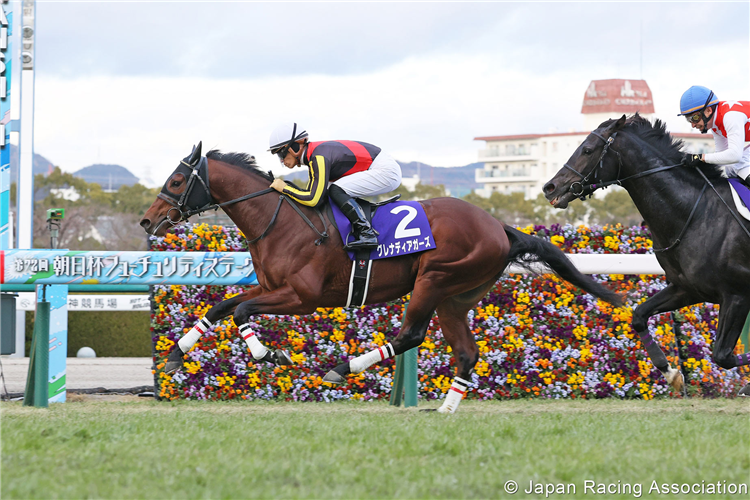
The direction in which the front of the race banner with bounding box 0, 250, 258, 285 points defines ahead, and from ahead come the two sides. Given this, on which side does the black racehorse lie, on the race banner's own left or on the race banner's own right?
on the race banner's own left

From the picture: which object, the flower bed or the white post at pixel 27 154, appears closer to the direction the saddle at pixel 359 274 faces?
the white post

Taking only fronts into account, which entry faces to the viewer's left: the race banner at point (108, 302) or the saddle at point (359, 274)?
the saddle

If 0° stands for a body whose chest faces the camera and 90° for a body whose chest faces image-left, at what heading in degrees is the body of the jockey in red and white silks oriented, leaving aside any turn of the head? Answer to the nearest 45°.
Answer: approximately 90°

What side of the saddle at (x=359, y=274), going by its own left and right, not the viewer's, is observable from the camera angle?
left

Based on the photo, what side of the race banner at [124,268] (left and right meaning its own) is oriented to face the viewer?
front

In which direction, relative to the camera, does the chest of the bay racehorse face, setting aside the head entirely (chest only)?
to the viewer's left

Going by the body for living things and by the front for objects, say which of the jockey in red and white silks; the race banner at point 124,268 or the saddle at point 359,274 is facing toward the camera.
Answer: the race banner

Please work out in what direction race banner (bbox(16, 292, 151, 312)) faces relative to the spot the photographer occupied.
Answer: facing the viewer

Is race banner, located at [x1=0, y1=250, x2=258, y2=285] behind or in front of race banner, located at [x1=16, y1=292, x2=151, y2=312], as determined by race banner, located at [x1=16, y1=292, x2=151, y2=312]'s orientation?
in front

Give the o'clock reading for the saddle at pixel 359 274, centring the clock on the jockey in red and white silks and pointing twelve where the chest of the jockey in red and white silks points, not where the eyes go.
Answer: The saddle is roughly at 11 o'clock from the jockey in red and white silks.

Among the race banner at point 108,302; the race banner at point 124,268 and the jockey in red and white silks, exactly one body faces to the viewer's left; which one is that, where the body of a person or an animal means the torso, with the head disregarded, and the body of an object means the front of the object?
the jockey in red and white silks

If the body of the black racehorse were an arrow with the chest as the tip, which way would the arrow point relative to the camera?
to the viewer's left

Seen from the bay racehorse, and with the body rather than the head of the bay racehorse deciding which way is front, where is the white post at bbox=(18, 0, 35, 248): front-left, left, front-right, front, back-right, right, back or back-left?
front-right

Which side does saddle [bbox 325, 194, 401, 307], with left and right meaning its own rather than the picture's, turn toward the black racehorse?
back
